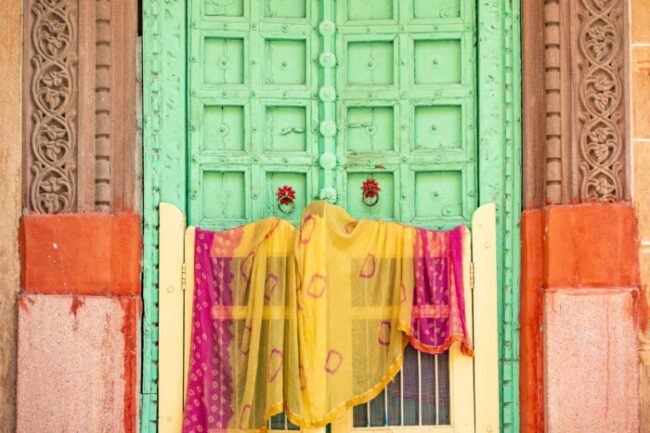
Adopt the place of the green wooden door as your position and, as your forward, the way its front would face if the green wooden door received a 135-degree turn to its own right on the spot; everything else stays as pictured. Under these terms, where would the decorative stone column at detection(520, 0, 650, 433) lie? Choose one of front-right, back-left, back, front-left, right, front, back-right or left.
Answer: back-right

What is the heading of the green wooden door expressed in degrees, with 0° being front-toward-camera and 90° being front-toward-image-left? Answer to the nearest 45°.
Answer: approximately 0°

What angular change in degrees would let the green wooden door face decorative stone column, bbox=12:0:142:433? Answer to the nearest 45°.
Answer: approximately 90° to its right
